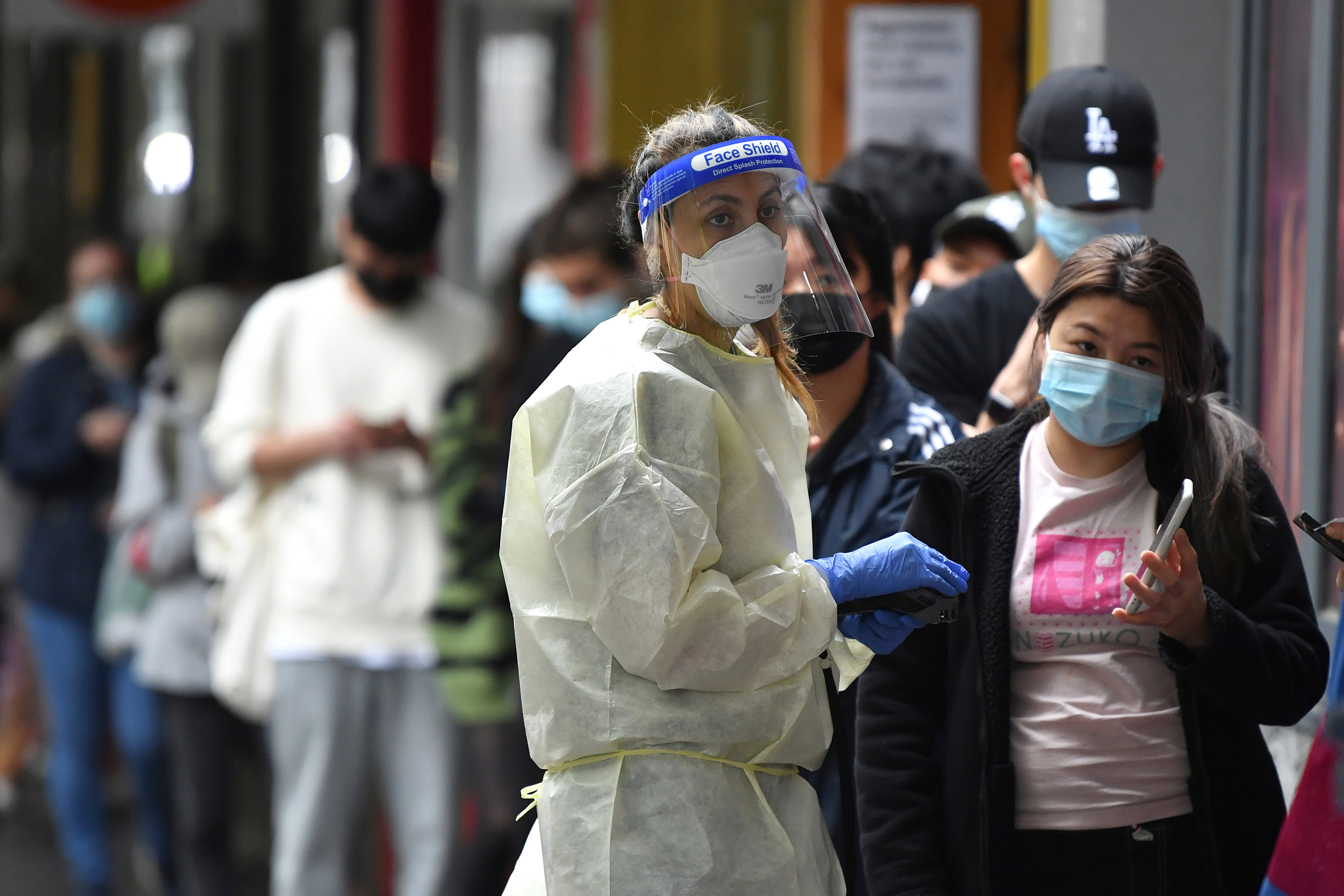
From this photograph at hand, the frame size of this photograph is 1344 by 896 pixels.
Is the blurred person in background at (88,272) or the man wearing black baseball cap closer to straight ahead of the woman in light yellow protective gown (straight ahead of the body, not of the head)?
the man wearing black baseball cap

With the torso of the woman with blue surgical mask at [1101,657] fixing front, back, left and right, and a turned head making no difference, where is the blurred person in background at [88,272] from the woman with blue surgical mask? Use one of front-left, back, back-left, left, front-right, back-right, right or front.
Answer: back-right

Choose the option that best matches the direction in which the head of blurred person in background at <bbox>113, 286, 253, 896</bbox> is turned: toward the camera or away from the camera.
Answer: away from the camera

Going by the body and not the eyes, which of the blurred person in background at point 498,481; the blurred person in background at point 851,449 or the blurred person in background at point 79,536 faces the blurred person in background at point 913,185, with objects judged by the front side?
the blurred person in background at point 79,536

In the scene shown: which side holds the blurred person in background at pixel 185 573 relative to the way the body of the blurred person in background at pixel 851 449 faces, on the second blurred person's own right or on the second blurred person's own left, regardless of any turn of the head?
on the second blurred person's own right

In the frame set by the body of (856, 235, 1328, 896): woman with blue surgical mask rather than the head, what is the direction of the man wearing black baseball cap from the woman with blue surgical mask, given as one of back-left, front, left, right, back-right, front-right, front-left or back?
back

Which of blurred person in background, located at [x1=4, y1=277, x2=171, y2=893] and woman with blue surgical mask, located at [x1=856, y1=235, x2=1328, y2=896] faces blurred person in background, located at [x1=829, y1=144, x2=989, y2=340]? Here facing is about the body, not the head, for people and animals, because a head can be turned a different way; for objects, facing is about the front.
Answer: blurred person in background, located at [x1=4, y1=277, x2=171, y2=893]

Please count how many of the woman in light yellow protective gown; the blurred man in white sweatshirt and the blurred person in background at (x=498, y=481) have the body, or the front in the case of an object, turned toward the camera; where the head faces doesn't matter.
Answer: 2

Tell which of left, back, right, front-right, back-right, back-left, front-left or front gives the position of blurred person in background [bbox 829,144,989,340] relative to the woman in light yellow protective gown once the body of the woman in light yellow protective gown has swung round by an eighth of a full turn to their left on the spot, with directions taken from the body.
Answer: front-left
